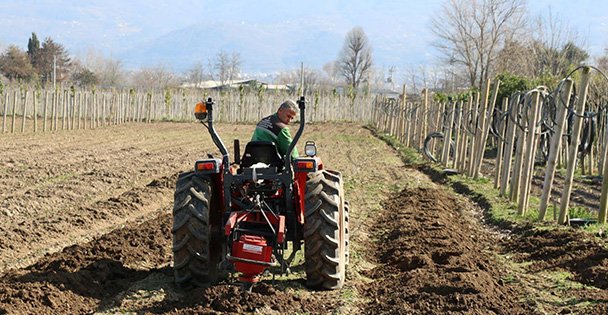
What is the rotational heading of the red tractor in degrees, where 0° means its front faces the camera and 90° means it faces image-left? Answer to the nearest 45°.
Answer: approximately 180°

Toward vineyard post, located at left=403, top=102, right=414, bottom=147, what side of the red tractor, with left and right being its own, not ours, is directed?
front

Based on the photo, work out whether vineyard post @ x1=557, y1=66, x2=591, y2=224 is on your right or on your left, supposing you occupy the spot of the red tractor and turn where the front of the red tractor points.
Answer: on your right

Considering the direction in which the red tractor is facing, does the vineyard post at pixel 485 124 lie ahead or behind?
ahead

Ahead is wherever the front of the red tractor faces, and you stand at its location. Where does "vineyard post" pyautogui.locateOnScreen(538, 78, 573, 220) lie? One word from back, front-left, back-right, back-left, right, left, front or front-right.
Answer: front-right

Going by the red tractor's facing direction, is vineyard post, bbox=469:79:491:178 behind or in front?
in front

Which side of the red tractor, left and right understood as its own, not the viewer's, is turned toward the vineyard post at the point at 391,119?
front
